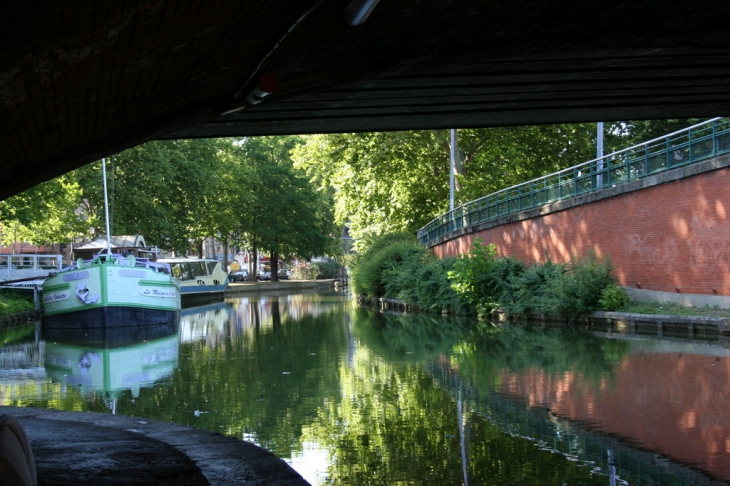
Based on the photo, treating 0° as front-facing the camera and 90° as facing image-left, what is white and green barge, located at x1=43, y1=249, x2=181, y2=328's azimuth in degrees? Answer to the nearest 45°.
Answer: approximately 0°

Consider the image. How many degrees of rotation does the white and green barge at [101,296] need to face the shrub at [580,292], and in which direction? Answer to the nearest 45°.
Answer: approximately 45° to its left

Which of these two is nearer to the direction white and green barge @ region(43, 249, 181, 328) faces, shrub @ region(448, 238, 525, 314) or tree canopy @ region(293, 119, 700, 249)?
the shrub

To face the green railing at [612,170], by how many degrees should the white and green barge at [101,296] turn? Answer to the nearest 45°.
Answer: approximately 45° to its left

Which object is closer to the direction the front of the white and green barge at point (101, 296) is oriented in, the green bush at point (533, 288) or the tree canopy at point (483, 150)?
the green bush

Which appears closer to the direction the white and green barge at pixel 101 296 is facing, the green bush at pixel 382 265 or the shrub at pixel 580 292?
the shrub

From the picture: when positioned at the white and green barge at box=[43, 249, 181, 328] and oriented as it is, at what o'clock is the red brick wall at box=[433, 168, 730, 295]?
The red brick wall is roughly at 10 o'clock from the white and green barge.

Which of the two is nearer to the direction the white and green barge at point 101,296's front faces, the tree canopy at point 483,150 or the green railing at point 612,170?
the green railing

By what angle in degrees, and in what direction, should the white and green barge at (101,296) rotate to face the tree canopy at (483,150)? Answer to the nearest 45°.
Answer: approximately 135° to its left

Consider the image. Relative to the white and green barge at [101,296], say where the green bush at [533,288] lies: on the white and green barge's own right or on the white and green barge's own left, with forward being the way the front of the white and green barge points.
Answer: on the white and green barge's own left

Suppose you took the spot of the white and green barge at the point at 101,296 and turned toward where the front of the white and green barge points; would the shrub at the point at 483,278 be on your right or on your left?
on your left
